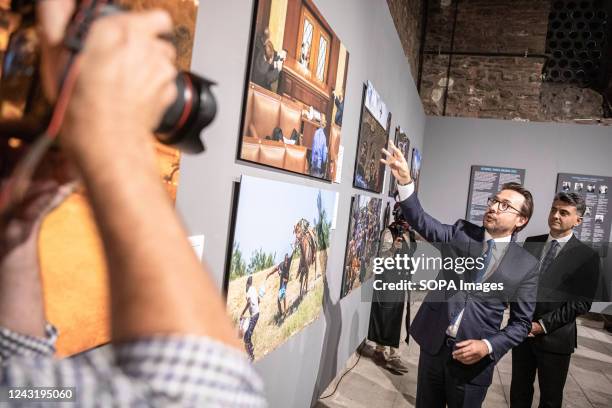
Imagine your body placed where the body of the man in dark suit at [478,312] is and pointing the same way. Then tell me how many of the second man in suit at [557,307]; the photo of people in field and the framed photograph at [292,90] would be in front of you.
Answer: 2

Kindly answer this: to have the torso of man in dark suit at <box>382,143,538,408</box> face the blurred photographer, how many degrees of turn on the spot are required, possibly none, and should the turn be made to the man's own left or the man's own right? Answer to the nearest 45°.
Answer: approximately 45° to the man's own left

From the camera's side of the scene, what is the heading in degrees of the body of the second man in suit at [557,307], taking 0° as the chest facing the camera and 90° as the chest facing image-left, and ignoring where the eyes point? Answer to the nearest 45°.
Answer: approximately 45°

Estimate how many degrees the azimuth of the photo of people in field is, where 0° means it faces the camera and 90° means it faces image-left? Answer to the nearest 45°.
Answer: approximately 315°

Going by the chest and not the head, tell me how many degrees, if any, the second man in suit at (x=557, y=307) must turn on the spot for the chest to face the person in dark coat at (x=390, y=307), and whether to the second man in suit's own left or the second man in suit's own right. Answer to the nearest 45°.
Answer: approximately 90° to the second man in suit's own right

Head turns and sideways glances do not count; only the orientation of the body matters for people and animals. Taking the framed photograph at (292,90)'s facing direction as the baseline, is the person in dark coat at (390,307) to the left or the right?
on its left

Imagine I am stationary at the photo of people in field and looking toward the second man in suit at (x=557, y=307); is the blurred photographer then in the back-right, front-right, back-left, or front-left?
back-right

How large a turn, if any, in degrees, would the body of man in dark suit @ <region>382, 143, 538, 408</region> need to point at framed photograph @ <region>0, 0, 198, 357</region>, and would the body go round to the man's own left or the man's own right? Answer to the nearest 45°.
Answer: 0° — they already face it

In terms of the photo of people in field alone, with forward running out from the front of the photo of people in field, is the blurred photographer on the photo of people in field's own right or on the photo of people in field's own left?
on the photo of people in field's own right

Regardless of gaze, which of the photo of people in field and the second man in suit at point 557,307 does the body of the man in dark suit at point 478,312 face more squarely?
the photo of people in field
